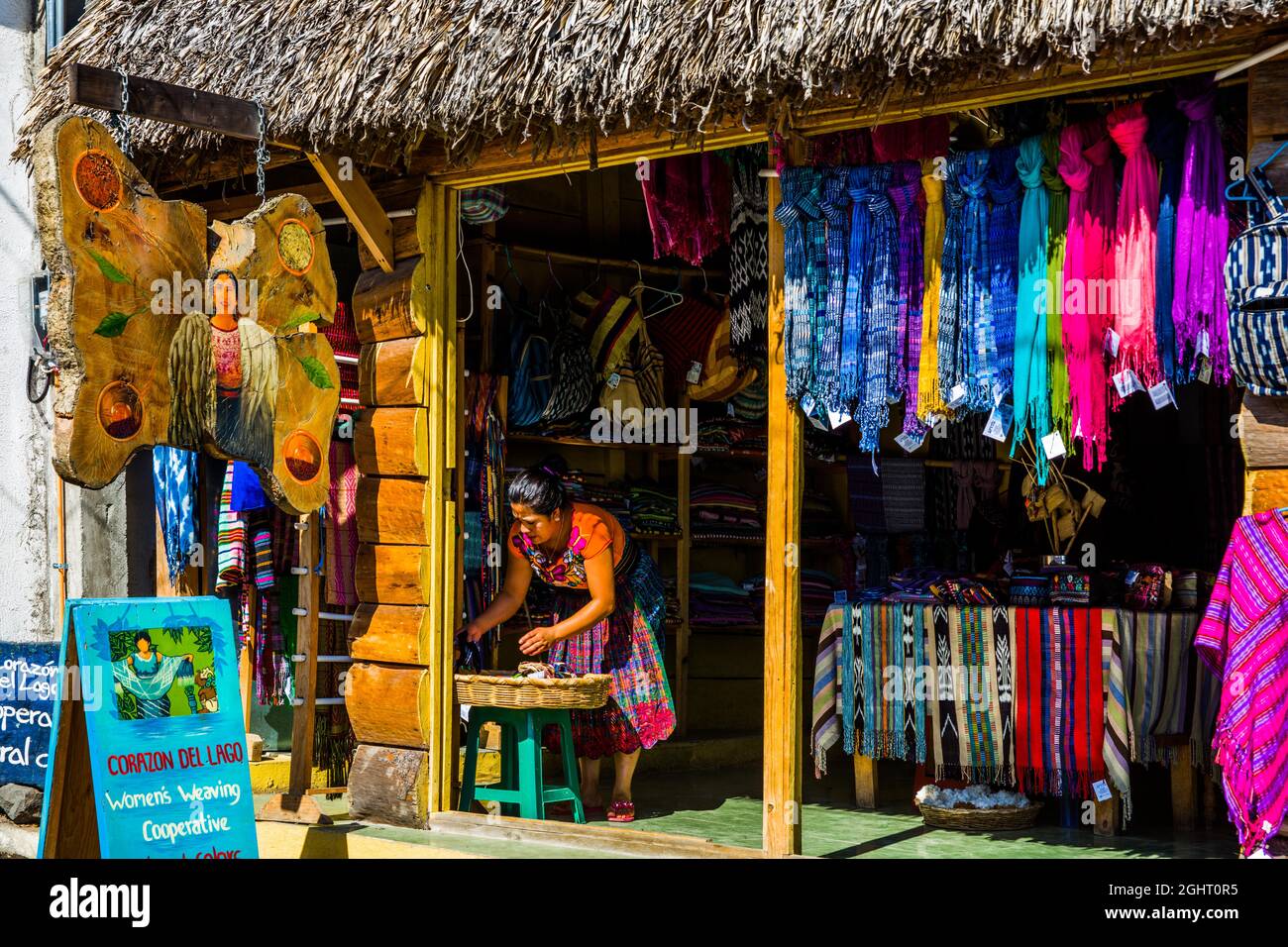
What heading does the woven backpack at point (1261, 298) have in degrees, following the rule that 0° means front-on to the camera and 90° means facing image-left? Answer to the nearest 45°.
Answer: approximately 0°

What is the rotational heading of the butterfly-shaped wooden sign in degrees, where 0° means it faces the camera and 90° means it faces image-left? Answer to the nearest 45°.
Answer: approximately 315°

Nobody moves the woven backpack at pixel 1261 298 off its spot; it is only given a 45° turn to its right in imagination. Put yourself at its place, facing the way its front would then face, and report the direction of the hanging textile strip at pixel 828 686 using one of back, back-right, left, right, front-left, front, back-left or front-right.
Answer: right

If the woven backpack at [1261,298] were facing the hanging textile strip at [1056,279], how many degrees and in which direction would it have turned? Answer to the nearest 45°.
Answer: approximately 135° to its right

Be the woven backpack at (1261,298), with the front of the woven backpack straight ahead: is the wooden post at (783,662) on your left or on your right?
on your right

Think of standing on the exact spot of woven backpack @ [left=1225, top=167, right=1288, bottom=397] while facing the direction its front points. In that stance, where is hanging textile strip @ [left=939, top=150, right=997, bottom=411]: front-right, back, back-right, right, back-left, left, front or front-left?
back-right

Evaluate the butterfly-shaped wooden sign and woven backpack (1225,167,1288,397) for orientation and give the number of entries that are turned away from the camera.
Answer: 0
